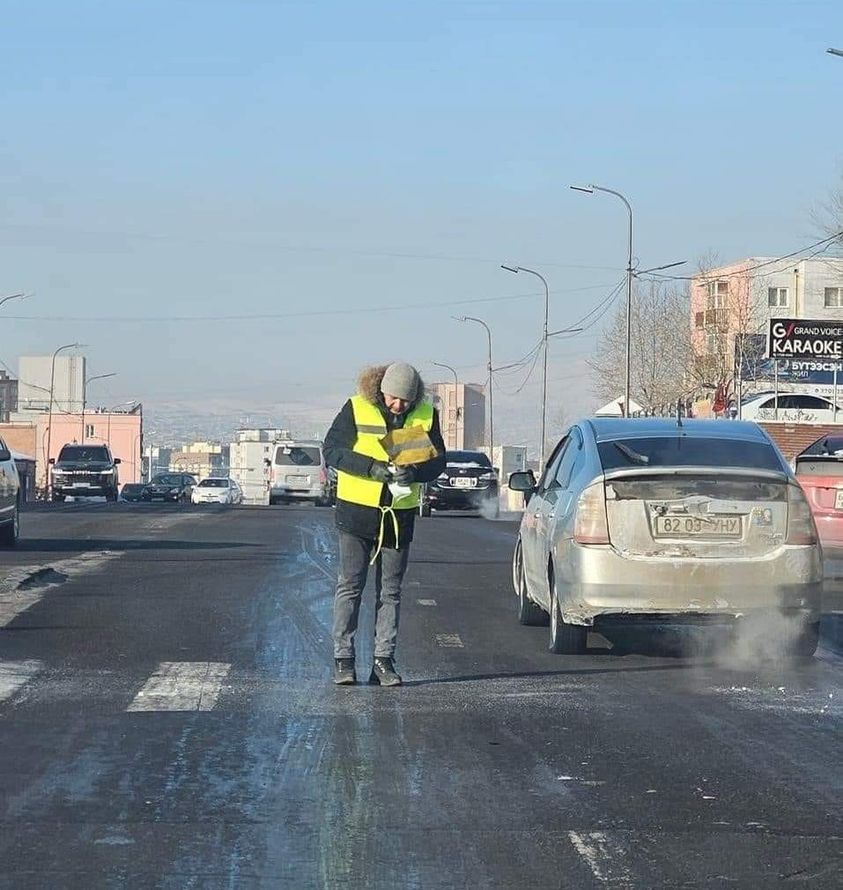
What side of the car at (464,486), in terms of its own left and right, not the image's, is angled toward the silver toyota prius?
back

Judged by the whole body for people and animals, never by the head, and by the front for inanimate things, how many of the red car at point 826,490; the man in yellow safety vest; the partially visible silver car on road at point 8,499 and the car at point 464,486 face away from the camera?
2

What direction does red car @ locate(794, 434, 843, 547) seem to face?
away from the camera

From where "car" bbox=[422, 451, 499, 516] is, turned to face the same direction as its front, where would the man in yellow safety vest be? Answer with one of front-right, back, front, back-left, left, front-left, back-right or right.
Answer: back

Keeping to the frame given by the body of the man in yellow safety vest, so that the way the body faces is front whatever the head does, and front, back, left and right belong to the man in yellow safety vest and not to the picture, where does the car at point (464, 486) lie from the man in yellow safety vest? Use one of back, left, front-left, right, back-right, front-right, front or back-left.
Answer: back-left

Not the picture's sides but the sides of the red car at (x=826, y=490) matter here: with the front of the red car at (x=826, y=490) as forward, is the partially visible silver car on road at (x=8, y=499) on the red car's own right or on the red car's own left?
on the red car's own left

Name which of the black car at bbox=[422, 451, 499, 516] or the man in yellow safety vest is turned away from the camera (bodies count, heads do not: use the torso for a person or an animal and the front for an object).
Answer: the black car

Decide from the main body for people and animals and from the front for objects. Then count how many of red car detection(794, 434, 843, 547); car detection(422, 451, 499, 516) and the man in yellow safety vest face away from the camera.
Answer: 2

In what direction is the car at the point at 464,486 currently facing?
away from the camera

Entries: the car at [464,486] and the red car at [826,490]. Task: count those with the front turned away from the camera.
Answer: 2
